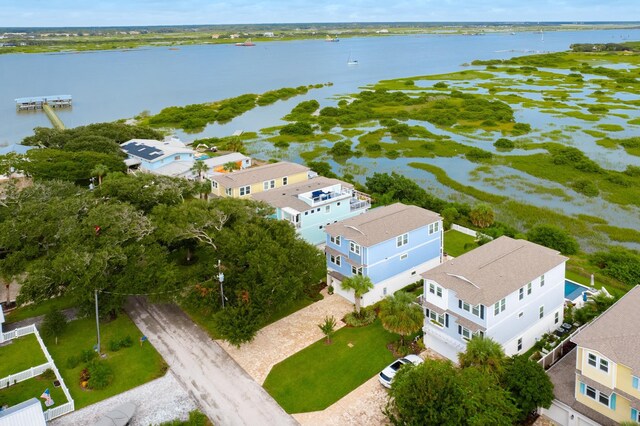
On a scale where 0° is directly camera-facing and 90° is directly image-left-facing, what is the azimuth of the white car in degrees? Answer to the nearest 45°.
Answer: approximately 225°

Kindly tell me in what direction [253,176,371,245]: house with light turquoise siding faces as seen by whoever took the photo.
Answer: facing the viewer and to the left of the viewer

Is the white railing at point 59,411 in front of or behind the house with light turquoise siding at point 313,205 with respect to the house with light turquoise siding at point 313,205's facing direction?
in front

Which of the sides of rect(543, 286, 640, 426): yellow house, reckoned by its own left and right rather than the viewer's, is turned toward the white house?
right

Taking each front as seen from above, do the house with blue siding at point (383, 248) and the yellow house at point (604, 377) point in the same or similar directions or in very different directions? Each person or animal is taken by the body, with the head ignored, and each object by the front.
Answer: same or similar directions

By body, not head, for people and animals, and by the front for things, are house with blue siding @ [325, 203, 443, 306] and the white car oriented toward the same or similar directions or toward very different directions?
very different directions

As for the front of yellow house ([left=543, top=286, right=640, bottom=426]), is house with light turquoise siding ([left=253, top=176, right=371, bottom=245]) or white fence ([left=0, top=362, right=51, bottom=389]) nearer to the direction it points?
the white fence

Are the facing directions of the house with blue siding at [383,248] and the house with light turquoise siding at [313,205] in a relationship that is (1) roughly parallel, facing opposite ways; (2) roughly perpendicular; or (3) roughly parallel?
roughly parallel

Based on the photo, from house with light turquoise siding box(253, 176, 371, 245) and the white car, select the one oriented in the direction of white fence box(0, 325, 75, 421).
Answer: the house with light turquoise siding

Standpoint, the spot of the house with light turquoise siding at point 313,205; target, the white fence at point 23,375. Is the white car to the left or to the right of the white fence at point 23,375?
left

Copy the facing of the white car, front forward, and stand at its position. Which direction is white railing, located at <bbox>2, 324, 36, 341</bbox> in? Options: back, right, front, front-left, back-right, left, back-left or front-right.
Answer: back-left

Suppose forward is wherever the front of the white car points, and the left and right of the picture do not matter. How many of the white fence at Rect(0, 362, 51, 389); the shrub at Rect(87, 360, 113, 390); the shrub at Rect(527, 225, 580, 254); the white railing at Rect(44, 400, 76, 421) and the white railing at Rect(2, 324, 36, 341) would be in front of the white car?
1

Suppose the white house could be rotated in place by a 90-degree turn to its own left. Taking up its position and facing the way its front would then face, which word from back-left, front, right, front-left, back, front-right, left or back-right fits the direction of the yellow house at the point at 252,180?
back

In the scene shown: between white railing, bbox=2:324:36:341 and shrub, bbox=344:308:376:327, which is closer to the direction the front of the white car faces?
the shrub

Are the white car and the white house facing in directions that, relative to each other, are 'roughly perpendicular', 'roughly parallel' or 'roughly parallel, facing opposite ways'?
roughly parallel, facing opposite ways

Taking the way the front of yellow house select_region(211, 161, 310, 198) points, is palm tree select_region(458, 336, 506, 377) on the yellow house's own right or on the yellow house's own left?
on the yellow house's own left

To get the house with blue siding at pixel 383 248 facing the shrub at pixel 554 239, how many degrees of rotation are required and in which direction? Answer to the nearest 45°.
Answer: approximately 180°

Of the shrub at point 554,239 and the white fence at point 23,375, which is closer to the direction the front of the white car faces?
the shrub

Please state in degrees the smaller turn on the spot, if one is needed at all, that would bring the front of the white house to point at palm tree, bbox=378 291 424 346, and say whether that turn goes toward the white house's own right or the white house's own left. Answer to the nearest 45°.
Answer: approximately 45° to the white house's own right

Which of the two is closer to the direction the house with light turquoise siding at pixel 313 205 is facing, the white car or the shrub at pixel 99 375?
the shrub

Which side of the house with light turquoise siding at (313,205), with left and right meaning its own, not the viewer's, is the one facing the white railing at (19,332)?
front
